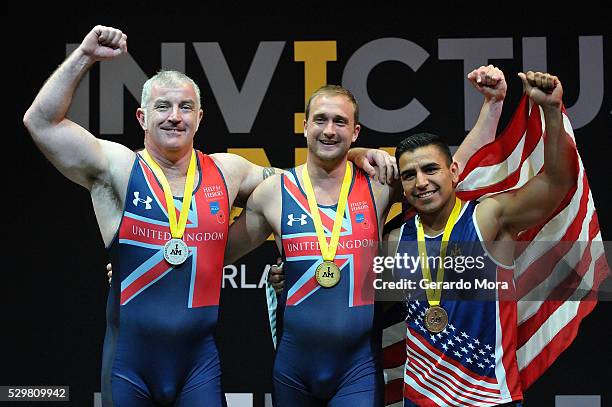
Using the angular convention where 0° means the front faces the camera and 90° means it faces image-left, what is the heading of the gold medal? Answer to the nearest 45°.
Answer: approximately 0°
